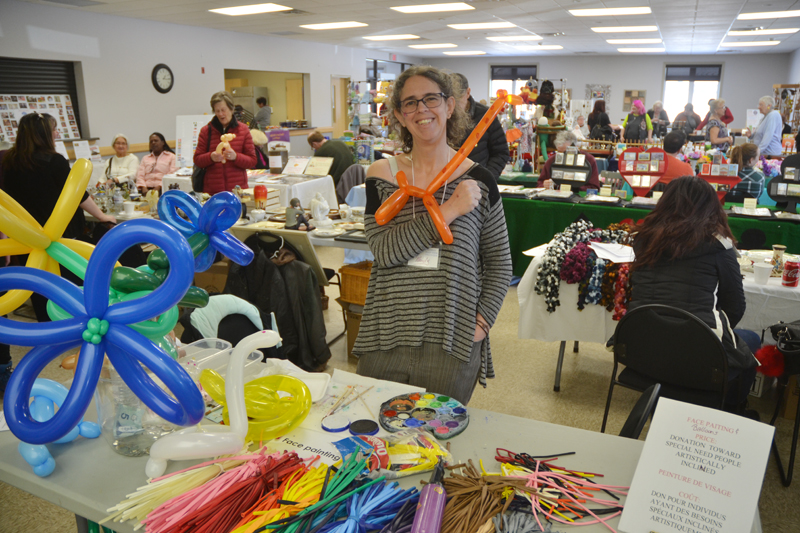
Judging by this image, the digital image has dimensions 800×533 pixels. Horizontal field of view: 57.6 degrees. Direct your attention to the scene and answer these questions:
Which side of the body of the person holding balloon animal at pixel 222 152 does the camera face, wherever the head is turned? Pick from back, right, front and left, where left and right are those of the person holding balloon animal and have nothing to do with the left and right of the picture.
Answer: front

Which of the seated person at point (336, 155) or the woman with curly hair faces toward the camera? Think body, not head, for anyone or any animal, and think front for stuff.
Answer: the woman with curly hair

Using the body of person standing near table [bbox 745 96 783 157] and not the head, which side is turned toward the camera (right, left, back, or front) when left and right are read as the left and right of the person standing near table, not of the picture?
left

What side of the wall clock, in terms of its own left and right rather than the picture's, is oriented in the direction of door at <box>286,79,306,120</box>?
left

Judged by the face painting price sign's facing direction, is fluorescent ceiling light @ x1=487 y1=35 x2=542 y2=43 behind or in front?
behind

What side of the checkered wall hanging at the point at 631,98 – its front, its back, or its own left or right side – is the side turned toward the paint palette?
front

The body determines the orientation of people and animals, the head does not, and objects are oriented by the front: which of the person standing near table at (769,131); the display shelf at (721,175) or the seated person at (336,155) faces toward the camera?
the display shelf

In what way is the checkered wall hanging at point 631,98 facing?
toward the camera

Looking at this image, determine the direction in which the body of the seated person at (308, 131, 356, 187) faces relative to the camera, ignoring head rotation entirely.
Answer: to the viewer's left

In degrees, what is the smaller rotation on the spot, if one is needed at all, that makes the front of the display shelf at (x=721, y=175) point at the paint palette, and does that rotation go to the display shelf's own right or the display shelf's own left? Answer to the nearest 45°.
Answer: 0° — it already faces it

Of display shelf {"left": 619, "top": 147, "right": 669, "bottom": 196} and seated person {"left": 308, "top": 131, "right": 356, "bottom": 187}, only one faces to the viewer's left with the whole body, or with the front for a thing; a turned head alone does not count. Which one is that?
the seated person

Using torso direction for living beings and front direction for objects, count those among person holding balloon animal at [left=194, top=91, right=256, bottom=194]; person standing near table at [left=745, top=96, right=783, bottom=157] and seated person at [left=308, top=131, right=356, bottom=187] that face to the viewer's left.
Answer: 2

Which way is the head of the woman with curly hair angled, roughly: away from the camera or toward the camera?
toward the camera

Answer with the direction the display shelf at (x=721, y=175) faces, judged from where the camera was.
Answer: facing the viewer

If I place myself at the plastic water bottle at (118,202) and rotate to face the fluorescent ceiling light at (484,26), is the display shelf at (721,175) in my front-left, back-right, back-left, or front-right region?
front-right

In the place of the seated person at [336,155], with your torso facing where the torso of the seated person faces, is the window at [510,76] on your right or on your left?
on your right

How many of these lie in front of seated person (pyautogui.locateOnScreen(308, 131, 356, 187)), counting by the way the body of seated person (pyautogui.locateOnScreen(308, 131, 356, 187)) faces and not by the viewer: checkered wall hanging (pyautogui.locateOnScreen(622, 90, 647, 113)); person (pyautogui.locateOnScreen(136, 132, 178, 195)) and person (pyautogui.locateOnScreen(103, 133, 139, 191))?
2

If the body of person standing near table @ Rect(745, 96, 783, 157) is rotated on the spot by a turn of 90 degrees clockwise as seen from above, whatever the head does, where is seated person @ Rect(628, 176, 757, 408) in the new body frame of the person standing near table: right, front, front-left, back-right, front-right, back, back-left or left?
back

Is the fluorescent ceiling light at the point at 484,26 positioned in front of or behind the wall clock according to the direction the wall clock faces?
in front
